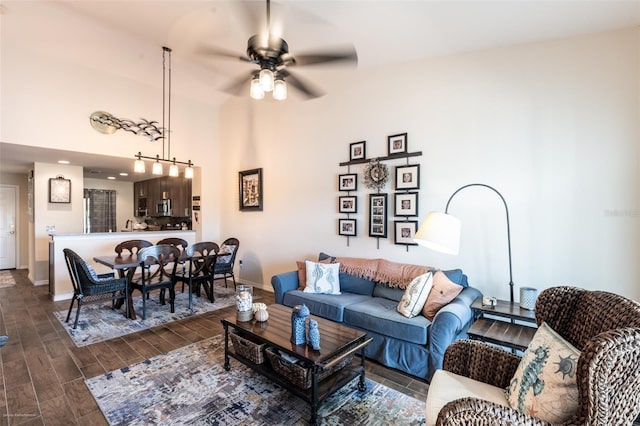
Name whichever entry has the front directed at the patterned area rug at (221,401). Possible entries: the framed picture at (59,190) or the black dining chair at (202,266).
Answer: the framed picture

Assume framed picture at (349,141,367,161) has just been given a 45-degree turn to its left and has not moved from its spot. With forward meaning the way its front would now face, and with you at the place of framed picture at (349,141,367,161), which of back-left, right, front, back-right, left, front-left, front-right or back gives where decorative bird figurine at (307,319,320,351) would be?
front

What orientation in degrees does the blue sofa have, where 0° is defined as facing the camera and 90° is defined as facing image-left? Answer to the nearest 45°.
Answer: approximately 45°

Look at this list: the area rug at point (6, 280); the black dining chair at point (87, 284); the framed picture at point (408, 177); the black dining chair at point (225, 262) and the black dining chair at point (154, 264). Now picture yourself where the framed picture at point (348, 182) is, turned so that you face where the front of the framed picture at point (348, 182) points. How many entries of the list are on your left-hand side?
1

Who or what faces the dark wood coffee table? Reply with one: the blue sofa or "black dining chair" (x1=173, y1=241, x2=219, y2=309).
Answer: the blue sofa

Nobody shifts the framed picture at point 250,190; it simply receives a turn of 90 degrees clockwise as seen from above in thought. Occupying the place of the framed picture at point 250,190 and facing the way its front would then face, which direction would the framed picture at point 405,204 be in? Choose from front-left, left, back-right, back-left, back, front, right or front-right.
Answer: back

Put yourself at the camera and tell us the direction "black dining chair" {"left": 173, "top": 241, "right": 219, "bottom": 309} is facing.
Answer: facing away from the viewer and to the left of the viewer

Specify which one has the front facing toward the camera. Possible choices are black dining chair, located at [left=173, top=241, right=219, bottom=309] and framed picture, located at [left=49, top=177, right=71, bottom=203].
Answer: the framed picture

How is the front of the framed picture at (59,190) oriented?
toward the camera

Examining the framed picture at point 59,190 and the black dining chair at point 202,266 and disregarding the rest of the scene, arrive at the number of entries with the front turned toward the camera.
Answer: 1

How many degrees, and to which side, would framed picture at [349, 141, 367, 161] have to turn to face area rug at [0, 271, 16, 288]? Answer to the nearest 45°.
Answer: approximately 45° to its right

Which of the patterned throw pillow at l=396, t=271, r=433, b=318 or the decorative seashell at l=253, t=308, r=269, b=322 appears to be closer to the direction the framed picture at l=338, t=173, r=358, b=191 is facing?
the decorative seashell

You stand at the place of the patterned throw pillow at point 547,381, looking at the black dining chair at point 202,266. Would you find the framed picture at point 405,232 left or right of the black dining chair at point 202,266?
right

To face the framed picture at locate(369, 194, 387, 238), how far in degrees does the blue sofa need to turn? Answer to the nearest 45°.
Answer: approximately 135° to its right

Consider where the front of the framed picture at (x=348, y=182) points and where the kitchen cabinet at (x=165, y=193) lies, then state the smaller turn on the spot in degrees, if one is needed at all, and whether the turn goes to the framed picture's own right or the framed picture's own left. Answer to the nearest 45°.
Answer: approximately 90° to the framed picture's own right

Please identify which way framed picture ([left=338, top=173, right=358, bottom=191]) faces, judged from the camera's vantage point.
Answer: facing the viewer and to the left of the viewer

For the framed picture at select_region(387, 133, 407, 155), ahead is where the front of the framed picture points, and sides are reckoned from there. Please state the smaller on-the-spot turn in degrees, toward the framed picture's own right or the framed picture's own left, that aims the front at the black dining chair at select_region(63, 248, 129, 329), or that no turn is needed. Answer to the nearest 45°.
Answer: approximately 45° to the framed picture's own right

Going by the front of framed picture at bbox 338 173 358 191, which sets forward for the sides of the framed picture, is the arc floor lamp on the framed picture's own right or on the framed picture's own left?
on the framed picture's own left

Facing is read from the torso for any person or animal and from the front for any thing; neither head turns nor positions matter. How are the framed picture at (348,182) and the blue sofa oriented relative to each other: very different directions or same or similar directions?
same or similar directions
